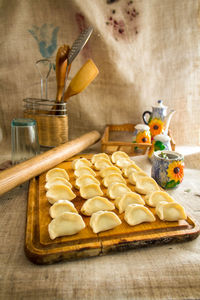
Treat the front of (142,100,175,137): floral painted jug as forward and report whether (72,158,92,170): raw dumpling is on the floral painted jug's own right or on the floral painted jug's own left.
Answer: on the floral painted jug's own right

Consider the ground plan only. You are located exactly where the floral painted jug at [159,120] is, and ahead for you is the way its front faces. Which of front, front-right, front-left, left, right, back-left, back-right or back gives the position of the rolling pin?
back-right
